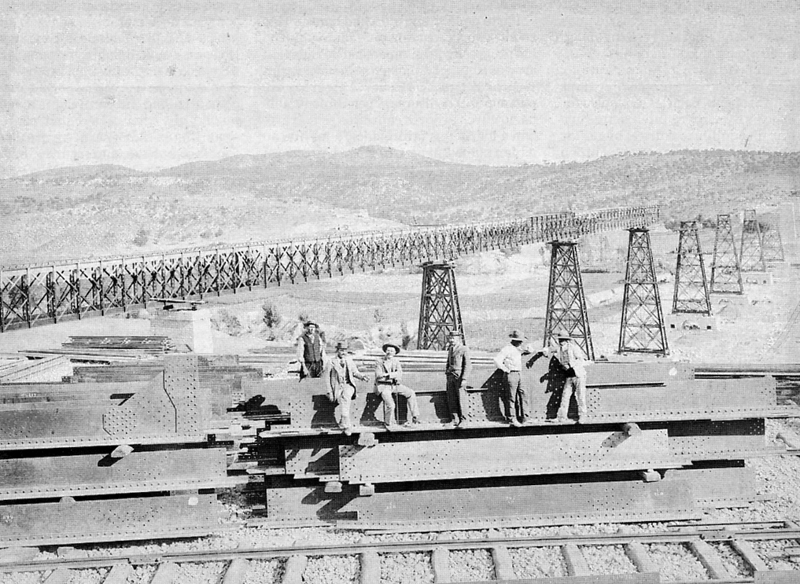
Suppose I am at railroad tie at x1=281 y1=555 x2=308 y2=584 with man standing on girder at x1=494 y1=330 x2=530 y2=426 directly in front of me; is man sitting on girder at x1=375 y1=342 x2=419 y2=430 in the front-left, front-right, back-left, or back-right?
front-left

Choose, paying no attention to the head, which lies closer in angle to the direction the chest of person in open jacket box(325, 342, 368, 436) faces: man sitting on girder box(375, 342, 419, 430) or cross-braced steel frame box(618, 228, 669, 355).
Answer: the man sitting on girder

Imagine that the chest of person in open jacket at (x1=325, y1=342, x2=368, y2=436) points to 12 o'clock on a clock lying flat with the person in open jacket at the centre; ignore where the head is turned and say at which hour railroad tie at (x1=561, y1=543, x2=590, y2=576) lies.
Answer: The railroad tie is roughly at 10 o'clock from the person in open jacket.

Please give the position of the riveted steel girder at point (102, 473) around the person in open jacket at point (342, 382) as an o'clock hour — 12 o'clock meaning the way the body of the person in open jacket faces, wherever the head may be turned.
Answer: The riveted steel girder is roughly at 3 o'clock from the person in open jacket.

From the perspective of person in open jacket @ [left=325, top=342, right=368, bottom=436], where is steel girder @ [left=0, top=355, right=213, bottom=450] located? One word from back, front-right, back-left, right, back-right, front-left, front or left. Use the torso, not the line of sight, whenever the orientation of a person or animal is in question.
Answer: right

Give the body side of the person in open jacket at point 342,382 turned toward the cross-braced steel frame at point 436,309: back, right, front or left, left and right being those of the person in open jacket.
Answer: back

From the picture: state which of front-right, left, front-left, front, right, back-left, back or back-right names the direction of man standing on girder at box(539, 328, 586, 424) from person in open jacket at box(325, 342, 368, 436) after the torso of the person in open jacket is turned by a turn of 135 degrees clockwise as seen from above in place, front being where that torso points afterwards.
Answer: back-right

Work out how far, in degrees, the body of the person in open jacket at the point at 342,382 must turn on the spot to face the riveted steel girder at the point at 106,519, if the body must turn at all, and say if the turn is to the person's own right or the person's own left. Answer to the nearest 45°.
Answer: approximately 90° to the person's own right

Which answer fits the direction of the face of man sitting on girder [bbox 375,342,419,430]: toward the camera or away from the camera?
toward the camera

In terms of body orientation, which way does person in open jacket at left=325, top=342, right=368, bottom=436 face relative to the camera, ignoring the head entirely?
toward the camera

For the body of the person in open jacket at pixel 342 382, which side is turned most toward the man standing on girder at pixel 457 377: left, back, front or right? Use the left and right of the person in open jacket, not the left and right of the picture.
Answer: left

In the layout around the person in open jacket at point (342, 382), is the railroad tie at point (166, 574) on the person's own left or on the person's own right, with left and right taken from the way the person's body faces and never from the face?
on the person's own right

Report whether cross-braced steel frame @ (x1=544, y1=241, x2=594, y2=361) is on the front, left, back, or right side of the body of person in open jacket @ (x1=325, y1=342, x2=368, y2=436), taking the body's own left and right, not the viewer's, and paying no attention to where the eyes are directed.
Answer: back

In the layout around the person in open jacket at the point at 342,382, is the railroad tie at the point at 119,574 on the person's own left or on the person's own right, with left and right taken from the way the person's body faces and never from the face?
on the person's own right

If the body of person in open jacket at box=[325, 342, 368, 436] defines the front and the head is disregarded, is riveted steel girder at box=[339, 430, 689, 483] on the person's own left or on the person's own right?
on the person's own left
